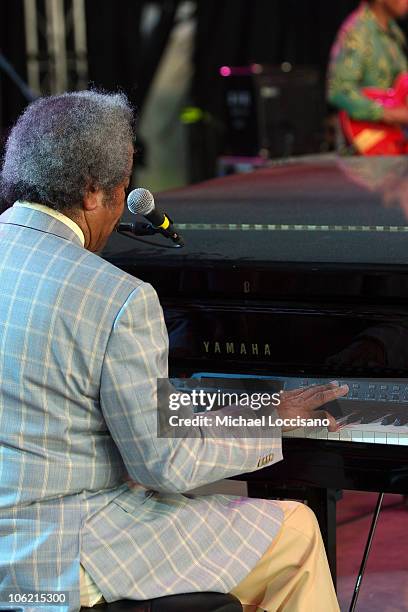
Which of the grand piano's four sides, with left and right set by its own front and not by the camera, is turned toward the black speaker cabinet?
back

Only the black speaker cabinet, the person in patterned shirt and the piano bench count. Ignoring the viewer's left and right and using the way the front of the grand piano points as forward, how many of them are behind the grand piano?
2

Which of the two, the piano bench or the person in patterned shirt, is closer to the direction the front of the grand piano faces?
the piano bench

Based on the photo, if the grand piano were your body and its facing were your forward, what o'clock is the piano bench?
The piano bench is roughly at 1 o'clock from the grand piano.

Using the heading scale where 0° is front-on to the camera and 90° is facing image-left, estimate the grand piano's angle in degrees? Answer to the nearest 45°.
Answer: approximately 0°

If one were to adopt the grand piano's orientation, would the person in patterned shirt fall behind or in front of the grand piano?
behind

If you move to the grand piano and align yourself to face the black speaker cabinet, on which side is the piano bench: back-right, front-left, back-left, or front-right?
back-left
